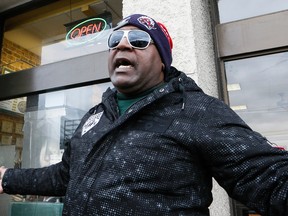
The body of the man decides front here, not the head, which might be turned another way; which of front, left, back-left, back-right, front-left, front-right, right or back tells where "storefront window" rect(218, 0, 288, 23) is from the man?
back

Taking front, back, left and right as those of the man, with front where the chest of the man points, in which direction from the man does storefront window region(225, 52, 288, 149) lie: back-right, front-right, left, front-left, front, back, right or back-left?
back

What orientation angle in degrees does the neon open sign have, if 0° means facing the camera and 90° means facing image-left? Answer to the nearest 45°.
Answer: approximately 45°

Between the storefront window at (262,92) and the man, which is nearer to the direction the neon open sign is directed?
the man

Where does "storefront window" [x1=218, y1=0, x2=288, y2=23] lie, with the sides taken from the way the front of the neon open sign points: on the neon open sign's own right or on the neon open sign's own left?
on the neon open sign's own left

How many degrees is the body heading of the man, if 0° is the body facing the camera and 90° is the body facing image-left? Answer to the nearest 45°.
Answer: approximately 45°

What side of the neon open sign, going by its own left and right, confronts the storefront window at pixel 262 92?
left

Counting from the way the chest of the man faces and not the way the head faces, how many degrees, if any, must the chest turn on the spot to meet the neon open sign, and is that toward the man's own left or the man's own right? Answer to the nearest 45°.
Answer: approximately 135° to the man's own right
